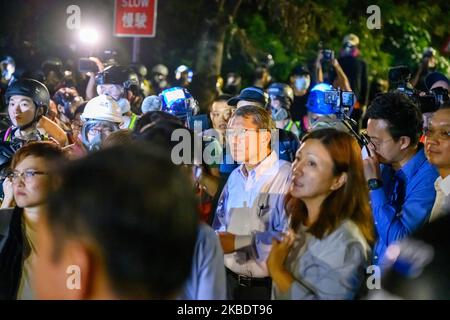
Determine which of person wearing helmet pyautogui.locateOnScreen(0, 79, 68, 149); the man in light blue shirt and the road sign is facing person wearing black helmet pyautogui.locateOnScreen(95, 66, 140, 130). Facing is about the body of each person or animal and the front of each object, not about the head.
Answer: the road sign

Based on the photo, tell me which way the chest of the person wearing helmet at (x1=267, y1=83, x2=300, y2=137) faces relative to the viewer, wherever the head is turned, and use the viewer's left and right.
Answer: facing the viewer and to the left of the viewer

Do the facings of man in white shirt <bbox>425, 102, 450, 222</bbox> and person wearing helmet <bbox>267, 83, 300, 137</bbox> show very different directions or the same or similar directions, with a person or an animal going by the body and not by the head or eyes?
same or similar directions

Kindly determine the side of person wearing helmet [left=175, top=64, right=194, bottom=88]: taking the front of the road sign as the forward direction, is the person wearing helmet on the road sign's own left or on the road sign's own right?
on the road sign's own left

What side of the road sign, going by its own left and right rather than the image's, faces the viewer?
front

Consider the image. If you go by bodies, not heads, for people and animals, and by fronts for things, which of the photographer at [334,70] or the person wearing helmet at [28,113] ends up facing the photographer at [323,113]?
the photographer at [334,70]

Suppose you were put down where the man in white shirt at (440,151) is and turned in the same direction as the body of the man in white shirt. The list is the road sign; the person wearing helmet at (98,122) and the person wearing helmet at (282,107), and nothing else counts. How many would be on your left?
0

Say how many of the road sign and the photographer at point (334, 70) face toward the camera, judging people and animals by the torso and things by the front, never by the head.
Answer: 2

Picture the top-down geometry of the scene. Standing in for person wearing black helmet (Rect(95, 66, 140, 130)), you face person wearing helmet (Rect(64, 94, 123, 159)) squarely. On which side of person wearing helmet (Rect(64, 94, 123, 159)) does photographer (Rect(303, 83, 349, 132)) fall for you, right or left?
left

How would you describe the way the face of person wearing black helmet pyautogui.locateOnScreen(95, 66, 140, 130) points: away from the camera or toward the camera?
toward the camera

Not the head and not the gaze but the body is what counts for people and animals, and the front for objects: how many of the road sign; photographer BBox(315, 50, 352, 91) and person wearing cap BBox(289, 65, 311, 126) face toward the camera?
3

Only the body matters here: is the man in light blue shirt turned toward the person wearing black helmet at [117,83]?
no

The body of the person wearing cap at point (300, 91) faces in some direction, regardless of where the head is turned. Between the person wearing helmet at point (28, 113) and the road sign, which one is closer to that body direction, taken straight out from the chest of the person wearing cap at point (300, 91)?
the person wearing helmet

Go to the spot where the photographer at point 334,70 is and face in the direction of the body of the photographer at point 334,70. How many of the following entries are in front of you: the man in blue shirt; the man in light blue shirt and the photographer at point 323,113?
3

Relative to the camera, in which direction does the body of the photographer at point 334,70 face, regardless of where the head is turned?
toward the camera
